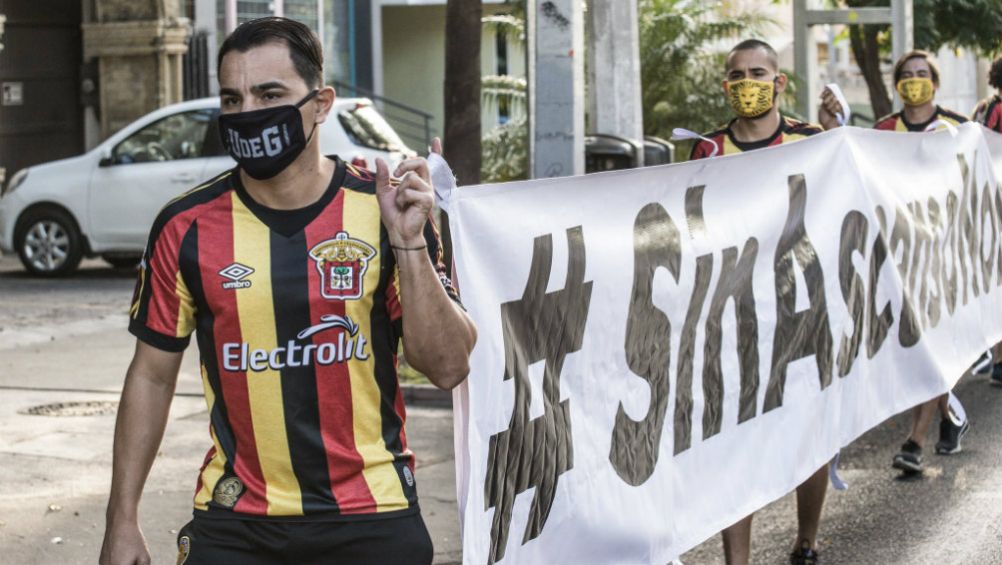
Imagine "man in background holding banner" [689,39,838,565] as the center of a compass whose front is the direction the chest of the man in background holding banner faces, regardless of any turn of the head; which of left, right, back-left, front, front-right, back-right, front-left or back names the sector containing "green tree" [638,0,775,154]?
back

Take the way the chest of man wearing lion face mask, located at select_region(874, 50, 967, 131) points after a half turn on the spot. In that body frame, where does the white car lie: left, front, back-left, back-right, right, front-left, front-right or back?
front-left

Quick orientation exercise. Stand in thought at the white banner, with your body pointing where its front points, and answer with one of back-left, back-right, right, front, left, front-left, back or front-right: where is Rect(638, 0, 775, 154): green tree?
back-left

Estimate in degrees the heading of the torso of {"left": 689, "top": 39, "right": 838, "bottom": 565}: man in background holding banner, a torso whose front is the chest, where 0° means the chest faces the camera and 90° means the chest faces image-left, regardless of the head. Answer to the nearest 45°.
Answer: approximately 0°

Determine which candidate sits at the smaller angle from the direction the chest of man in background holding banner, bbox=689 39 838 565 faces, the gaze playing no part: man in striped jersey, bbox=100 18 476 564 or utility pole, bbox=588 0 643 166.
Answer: the man in striped jersey

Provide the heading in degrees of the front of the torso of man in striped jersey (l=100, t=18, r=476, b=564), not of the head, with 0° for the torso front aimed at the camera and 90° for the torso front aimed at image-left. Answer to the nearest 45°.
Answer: approximately 0°

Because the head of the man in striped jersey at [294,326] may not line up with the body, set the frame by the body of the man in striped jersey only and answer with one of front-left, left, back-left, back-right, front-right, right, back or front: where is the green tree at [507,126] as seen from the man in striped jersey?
back

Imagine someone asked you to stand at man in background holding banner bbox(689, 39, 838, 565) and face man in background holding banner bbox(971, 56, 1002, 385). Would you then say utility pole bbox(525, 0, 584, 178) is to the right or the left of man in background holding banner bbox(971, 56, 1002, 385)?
left

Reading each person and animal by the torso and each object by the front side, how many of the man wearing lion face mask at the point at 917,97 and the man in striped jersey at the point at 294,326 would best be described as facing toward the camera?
2
